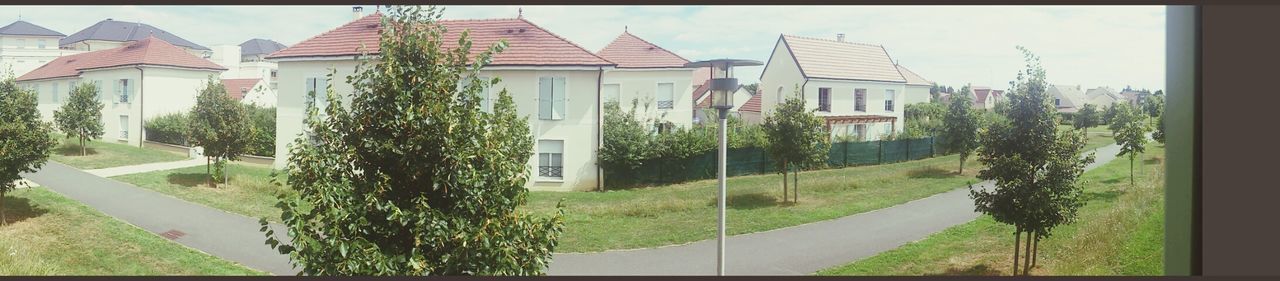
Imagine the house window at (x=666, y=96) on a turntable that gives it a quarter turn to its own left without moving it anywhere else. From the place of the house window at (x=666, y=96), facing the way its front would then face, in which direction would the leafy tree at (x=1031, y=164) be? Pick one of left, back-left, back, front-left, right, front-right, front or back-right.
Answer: right

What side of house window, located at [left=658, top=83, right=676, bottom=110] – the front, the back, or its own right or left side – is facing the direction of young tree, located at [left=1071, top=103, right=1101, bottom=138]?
left

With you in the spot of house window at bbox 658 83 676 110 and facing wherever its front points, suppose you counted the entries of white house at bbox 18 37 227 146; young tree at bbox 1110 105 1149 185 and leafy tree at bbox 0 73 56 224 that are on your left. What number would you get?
1

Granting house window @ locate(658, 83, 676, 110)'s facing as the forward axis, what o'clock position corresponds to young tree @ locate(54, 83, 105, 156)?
The young tree is roughly at 3 o'clock from the house window.

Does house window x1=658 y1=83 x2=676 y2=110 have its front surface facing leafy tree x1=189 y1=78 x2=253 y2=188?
no

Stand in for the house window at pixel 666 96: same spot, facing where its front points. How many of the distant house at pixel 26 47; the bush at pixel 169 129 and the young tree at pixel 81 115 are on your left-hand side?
0

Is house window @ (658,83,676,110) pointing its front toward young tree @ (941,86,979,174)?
no

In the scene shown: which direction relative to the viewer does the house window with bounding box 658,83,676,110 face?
toward the camera

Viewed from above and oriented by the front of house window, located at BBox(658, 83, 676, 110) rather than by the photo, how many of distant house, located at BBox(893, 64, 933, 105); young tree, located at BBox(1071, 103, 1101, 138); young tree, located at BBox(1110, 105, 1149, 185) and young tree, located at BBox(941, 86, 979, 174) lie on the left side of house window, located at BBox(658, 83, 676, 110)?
4

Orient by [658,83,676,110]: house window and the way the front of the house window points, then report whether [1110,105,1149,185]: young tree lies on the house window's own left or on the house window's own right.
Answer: on the house window's own left

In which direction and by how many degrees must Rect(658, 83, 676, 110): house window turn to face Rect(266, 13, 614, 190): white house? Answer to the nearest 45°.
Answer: approximately 90° to its right

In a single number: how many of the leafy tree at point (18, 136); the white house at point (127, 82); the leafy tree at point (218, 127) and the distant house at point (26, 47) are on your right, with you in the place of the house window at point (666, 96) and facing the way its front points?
4

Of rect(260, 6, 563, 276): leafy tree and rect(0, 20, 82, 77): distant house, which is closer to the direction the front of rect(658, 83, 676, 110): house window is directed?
the leafy tree

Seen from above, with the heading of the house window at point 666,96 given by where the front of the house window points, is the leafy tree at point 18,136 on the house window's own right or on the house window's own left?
on the house window's own right

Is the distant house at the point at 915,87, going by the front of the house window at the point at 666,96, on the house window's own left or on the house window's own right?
on the house window's own left

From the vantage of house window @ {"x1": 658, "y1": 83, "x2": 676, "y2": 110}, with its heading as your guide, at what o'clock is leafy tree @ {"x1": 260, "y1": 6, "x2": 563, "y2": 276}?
The leafy tree is roughly at 1 o'clock from the house window.

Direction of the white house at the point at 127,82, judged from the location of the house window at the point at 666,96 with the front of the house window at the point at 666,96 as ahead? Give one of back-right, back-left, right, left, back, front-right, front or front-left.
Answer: right
